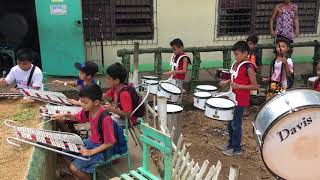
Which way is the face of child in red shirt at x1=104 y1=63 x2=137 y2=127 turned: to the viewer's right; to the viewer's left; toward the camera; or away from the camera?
to the viewer's left

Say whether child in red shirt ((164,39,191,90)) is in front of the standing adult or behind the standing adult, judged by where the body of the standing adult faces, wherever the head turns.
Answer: in front

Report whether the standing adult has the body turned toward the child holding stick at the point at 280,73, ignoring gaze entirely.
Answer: yes

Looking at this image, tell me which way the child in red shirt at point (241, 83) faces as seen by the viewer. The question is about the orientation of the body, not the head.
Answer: to the viewer's left

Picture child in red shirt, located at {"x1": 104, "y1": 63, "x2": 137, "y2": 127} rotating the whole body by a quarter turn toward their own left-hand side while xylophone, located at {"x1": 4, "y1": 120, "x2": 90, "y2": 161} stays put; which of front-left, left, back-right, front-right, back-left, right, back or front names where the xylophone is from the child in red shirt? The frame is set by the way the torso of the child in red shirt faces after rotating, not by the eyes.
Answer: front-right

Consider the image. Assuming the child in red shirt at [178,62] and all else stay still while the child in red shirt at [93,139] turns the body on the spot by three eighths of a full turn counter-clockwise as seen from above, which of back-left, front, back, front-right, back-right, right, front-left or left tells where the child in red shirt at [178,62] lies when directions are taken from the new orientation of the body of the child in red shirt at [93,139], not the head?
front-left

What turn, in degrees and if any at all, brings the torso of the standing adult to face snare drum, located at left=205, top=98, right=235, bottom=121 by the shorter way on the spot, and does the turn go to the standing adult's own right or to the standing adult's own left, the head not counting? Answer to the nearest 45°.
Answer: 0° — they already face it

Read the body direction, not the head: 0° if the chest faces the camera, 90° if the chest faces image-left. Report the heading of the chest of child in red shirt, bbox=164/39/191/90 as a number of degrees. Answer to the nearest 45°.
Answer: approximately 45°

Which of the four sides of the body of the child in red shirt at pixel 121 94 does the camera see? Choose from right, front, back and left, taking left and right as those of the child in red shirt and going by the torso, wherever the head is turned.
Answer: left

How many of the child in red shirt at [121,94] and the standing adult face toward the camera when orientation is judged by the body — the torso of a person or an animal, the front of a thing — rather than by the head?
1

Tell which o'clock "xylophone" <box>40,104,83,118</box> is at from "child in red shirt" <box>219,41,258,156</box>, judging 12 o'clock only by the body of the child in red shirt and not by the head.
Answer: The xylophone is roughly at 11 o'clock from the child in red shirt.

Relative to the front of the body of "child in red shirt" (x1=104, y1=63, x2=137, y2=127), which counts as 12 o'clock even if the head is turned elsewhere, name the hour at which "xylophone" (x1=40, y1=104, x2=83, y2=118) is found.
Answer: The xylophone is roughly at 12 o'clock from the child in red shirt.
